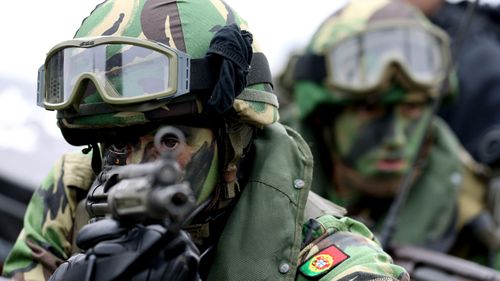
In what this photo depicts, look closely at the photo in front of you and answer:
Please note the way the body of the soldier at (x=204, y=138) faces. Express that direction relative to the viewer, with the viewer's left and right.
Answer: facing the viewer and to the left of the viewer

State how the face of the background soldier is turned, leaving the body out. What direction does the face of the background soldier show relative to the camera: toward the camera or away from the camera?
toward the camera

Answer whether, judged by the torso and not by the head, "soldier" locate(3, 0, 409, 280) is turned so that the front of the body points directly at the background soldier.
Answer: no
